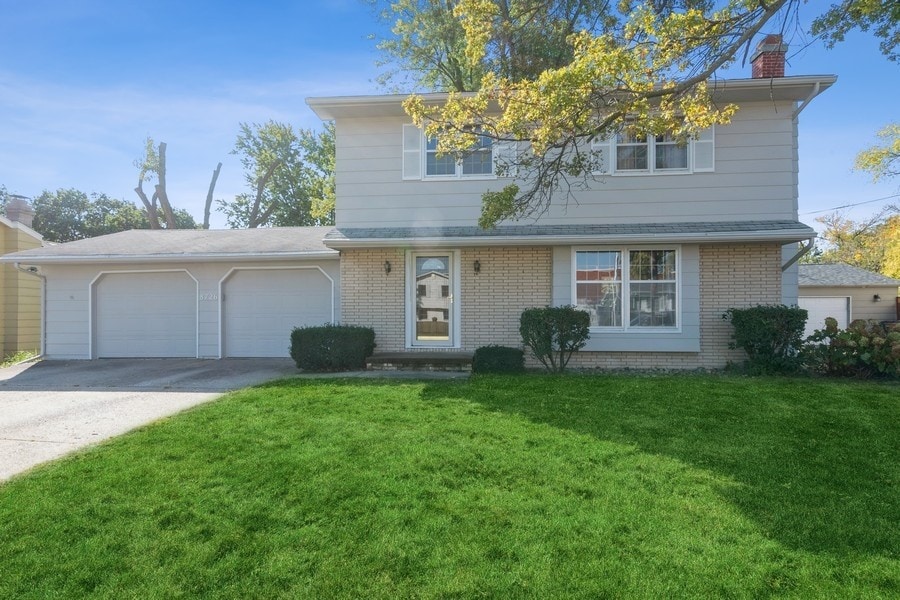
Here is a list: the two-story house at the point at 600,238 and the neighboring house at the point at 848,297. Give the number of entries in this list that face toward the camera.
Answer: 2

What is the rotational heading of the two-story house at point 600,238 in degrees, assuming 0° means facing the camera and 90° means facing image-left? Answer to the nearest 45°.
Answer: approximately 0°

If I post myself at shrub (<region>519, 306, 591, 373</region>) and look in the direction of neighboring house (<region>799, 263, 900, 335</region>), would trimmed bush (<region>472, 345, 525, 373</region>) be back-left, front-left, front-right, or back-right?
back-left

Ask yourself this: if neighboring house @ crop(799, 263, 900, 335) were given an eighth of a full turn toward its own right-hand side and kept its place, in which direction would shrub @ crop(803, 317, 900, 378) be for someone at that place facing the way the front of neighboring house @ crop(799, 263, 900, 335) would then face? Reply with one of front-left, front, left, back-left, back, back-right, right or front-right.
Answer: front-left

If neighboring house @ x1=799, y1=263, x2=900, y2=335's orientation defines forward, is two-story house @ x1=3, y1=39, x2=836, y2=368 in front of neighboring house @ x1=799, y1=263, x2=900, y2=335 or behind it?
in front

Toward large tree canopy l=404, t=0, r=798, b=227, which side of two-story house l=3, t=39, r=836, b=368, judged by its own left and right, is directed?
front

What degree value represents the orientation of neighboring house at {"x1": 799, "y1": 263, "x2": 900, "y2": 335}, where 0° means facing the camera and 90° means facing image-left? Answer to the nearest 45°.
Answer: approximately 0°

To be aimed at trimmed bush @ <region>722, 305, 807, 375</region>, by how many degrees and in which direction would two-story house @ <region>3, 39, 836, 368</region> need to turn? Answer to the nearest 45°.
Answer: approximately 45° to its left

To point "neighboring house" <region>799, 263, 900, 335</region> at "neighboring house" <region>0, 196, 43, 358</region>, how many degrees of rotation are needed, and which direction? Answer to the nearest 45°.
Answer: approximately 45° to its right

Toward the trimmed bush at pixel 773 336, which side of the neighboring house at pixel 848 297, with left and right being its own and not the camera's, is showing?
front
